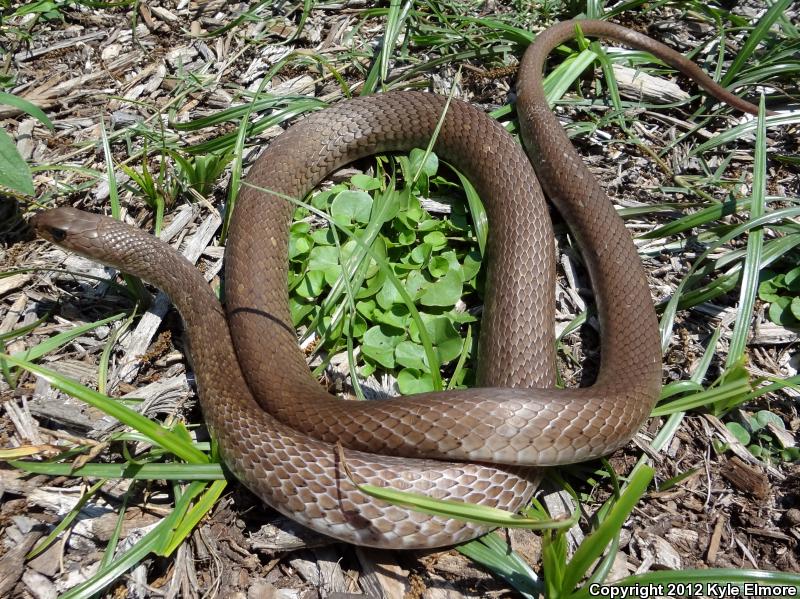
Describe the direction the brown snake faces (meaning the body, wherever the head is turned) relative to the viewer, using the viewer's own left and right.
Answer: facing to the left of the viewer

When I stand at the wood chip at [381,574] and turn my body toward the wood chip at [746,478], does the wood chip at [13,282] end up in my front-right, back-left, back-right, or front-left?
back-left

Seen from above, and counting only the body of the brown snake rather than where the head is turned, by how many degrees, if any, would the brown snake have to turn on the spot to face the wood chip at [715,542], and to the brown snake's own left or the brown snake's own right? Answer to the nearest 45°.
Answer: approximately 135° to the brown snake's own left
